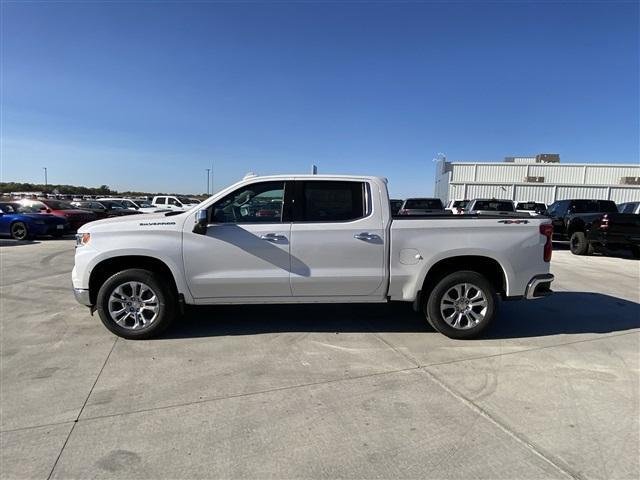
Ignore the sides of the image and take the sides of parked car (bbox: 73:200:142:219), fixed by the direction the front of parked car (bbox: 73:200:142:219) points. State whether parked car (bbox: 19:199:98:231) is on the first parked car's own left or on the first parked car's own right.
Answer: on the first parked car's own right

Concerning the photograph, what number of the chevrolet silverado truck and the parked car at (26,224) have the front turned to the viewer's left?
1

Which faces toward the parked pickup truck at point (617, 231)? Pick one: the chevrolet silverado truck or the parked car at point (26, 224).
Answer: the parked car at point (26, 224)

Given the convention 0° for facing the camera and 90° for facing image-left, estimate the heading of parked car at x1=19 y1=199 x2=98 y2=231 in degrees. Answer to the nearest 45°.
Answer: approximately 315°

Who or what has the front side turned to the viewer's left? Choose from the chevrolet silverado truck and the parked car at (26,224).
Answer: the chevrolet silverado truck

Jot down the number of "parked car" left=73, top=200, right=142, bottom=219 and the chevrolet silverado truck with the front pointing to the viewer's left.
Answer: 1

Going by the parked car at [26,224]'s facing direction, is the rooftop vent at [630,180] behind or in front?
in front

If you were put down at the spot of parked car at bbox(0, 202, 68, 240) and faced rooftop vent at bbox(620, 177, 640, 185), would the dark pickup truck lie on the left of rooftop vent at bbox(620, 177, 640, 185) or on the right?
right

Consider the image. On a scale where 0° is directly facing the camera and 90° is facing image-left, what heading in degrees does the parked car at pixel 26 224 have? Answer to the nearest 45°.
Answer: approximately 315°

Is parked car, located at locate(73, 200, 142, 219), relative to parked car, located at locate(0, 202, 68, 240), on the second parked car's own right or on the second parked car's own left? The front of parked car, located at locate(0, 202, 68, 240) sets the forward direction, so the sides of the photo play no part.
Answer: on the second parked car's own left

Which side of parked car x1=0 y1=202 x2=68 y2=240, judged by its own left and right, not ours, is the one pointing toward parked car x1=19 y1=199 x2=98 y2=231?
left

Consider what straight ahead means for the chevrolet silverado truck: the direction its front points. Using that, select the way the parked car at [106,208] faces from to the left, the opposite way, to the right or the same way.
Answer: the opposite way

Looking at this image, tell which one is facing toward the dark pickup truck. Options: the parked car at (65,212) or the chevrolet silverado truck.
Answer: the parked car

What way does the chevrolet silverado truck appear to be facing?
to the viewer's left
